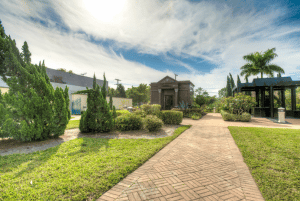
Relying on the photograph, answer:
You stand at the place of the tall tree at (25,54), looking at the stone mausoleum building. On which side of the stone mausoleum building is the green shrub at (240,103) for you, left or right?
right

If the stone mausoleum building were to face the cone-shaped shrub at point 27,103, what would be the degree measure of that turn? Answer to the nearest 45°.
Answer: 0° — it already faces it

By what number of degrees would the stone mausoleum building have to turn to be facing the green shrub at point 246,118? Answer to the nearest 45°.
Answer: approximately 45° to its left

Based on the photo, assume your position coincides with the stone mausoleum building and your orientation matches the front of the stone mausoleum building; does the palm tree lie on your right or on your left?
on your left

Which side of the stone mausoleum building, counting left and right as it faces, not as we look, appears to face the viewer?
front

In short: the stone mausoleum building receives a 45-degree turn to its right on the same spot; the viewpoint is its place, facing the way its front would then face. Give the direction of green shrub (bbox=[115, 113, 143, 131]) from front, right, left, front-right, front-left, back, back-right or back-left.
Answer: front-left

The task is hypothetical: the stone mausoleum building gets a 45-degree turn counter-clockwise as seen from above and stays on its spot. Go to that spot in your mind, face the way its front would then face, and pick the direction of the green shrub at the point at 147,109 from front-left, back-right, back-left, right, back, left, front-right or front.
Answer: front-right

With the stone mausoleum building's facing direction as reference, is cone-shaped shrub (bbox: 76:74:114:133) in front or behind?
in front

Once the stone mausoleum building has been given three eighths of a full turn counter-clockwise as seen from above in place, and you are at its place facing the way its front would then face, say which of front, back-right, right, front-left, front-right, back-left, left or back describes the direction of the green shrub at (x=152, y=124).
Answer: back-right

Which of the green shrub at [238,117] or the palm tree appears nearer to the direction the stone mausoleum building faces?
the green shrub

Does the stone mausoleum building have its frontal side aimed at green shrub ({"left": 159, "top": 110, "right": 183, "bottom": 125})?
yes
